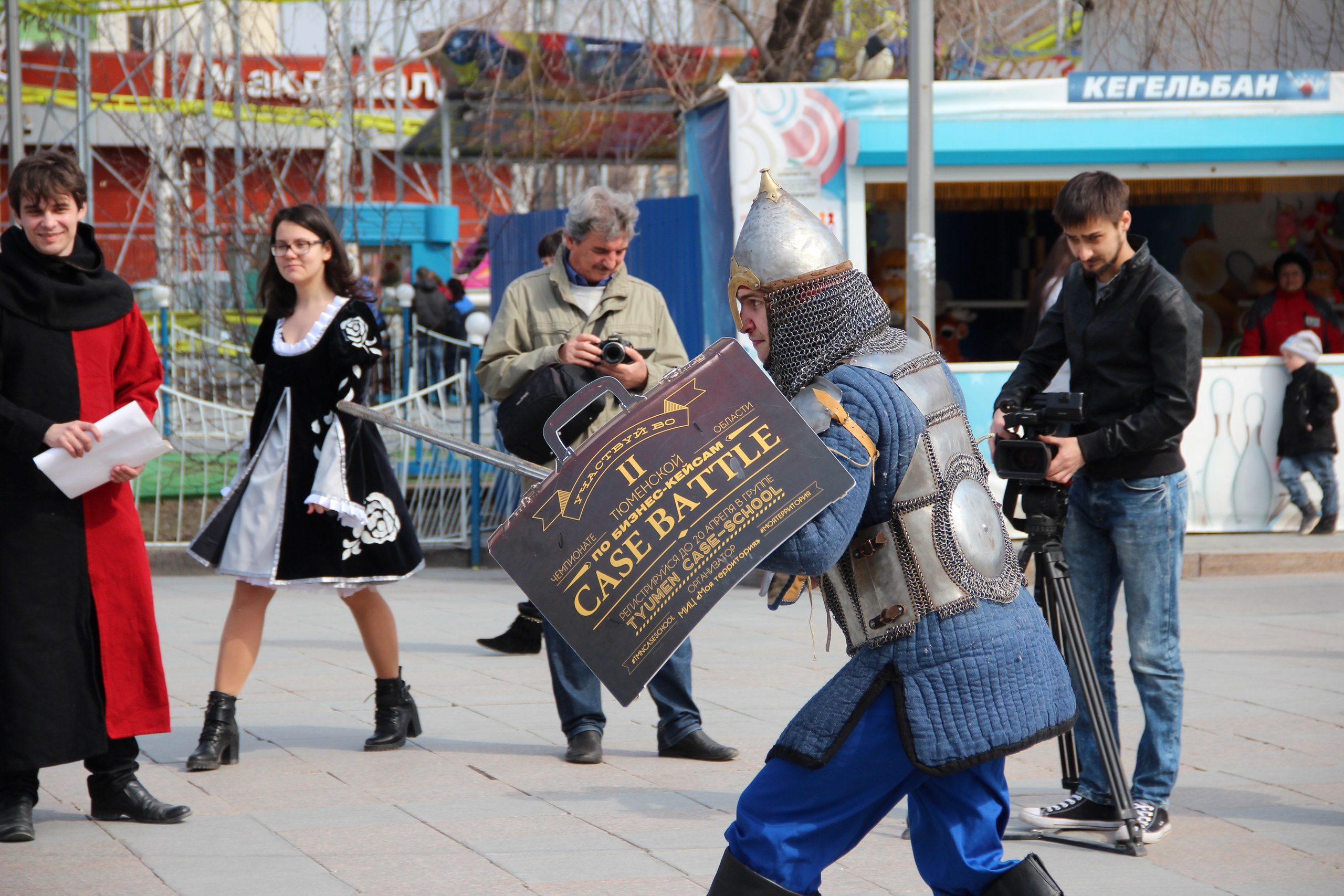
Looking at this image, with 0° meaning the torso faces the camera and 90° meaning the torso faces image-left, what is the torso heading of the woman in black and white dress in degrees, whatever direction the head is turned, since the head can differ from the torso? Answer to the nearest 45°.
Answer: approximately 45°

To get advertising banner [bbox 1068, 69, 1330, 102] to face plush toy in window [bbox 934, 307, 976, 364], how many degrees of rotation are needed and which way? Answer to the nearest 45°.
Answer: approximately 135° to its right

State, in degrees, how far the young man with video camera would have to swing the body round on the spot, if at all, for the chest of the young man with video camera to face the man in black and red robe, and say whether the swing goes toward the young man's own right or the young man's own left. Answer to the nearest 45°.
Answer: approximately 45° to the young man's own right

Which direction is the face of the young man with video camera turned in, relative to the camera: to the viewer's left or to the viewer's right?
to the viewer's left

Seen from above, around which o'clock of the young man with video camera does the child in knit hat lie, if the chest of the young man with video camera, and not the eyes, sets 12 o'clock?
The child in knit hat is roughly at 5 o'clock from the young man with video camera.

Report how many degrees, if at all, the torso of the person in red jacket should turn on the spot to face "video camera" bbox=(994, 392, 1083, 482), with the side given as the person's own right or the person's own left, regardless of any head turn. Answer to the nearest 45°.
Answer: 0° — they already face it

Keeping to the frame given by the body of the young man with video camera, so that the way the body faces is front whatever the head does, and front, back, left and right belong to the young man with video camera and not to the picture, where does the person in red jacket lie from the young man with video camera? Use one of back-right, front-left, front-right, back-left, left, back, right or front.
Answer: back-right

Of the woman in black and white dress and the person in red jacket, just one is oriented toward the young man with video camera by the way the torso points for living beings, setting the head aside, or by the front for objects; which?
the person in red jacket

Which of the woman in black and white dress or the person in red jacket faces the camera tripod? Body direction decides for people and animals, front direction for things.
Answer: the person in red jacket
